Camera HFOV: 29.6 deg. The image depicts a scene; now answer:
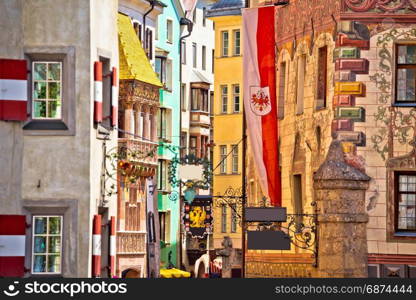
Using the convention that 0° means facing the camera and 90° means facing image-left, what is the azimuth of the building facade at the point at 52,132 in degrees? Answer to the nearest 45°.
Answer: approximately 0°
